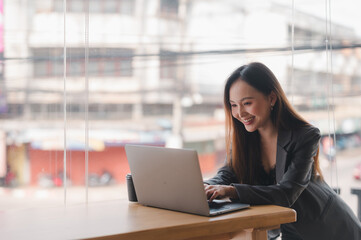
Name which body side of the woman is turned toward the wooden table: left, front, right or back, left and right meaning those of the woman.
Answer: front

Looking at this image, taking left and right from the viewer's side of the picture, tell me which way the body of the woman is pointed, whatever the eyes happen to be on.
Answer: facing the viewer and to the left of the viewer

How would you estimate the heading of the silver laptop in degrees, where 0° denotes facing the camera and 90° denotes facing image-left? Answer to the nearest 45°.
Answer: approximately 225°

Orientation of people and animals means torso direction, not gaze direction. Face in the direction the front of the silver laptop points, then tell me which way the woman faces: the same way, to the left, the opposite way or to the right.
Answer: the opposite way

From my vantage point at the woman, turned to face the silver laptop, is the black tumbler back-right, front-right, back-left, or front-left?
front-right

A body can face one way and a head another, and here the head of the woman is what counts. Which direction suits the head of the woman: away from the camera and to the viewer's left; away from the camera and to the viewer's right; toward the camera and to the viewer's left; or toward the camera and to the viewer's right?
toward the camera and to the viewer's left
